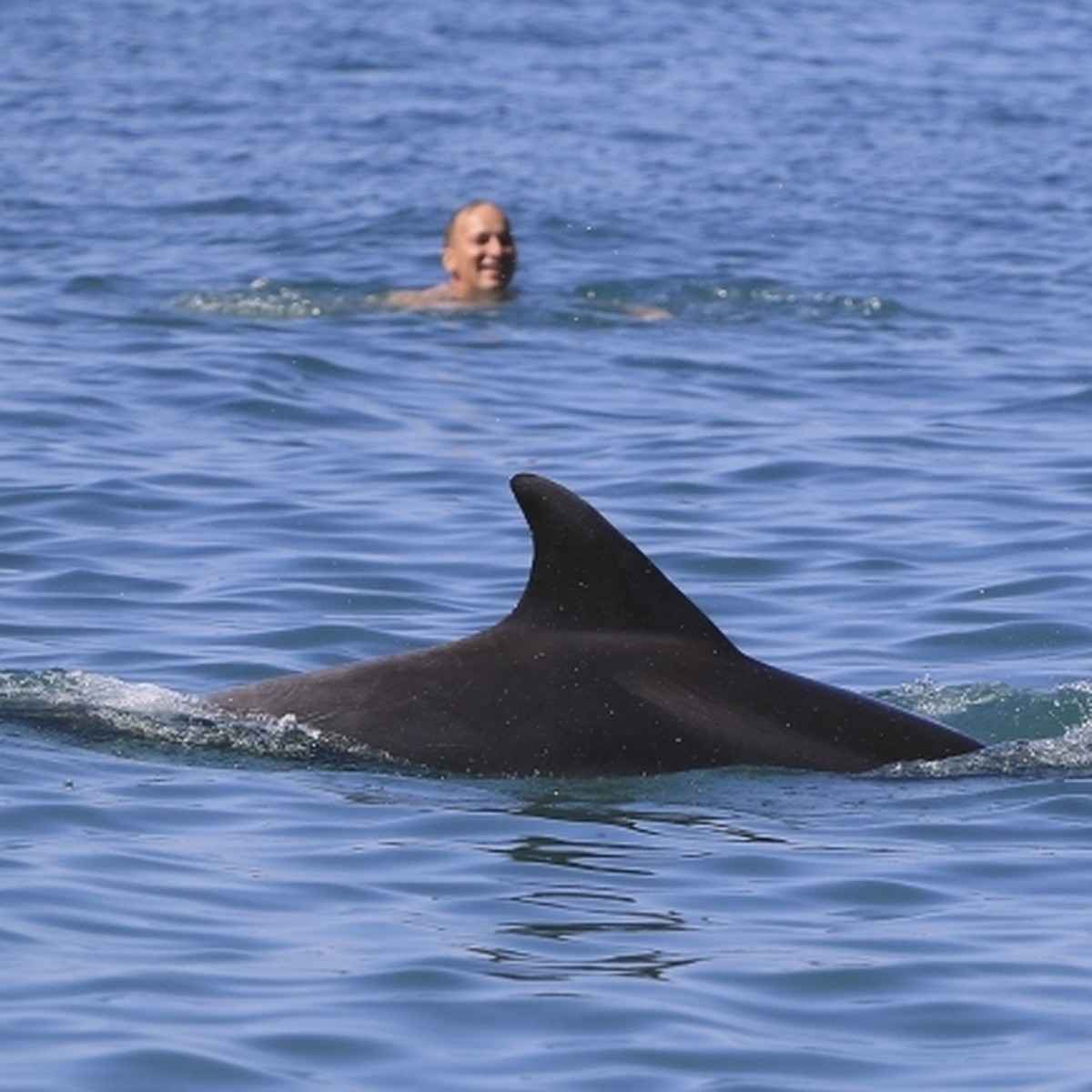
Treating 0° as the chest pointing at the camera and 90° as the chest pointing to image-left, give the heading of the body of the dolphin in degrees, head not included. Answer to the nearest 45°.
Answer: approximately 270°
